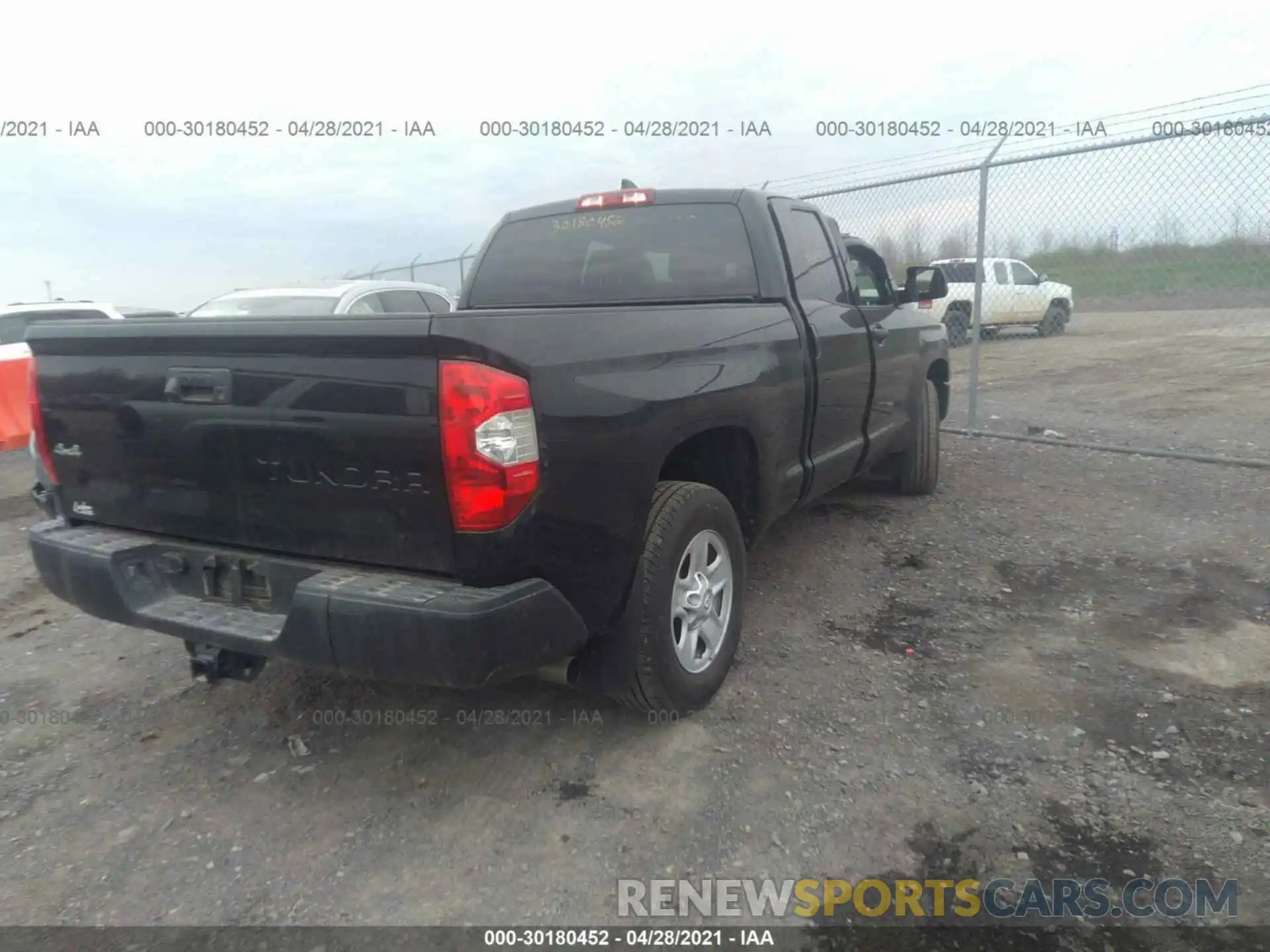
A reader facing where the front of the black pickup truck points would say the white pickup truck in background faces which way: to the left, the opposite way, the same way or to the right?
to the right

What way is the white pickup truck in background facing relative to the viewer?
to the viewer's right

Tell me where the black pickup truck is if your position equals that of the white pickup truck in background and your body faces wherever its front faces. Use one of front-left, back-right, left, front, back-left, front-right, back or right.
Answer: right

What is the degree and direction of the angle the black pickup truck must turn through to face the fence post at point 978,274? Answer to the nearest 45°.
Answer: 0° — it already faces it

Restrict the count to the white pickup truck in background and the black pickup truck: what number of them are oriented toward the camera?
0

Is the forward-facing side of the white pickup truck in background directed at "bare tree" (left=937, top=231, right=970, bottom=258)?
no

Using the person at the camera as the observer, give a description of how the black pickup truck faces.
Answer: facing away from the viewer and to the right of the viewer

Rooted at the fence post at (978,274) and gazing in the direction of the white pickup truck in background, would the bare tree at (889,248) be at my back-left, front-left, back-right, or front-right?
front-left

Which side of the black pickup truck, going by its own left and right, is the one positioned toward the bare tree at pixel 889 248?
front

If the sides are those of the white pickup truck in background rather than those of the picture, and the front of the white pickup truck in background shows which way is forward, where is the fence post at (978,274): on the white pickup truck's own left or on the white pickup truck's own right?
on the white pickup truck's own right

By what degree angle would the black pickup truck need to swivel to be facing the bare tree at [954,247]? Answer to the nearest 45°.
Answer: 0° — it already faces it

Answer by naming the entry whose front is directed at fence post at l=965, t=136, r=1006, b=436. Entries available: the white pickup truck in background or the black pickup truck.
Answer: the black pickup truck
